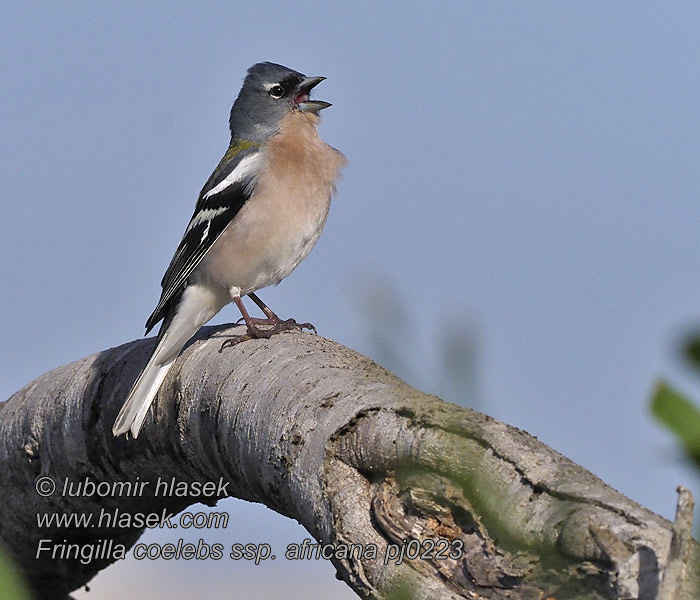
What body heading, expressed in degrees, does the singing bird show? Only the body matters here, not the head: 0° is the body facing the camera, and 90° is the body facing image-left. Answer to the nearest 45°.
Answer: approximately 270°
